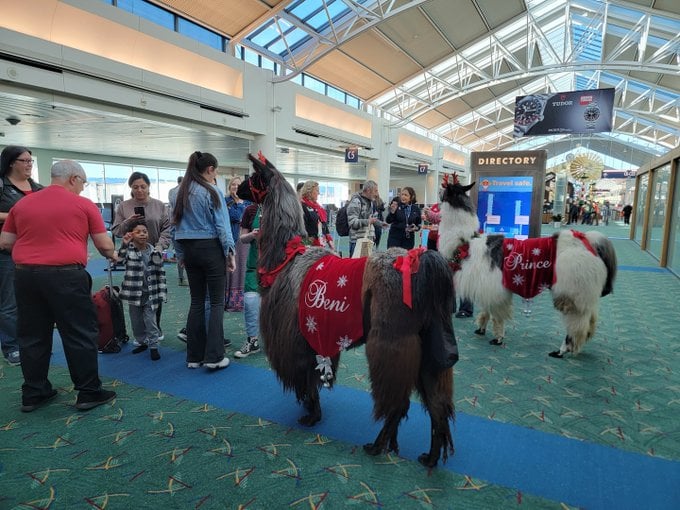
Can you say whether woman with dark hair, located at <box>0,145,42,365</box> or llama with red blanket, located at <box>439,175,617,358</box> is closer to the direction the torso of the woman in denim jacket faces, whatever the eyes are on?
the llama with red blanket

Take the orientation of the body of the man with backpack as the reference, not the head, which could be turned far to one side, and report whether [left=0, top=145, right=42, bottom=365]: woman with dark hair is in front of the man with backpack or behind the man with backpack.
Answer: behind

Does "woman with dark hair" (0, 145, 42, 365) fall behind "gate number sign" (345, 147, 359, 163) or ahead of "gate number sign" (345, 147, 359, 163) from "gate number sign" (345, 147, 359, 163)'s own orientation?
ahead

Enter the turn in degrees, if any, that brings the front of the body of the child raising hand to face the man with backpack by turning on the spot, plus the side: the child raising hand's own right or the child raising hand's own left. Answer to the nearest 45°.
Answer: approximately 90° to the child raising hand's own left

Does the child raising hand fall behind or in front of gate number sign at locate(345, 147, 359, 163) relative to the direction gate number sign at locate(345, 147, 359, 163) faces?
in front

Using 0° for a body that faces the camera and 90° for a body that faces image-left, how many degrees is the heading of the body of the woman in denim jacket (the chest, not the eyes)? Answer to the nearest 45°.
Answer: approximately 225°

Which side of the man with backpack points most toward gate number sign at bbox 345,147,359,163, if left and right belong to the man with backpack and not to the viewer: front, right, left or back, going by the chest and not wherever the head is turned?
left

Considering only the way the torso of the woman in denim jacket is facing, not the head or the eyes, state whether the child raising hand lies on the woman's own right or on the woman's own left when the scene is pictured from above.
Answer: on the woman's own left

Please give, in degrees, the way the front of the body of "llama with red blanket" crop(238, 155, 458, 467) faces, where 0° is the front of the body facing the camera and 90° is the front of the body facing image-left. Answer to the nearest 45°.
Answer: approximately 135°

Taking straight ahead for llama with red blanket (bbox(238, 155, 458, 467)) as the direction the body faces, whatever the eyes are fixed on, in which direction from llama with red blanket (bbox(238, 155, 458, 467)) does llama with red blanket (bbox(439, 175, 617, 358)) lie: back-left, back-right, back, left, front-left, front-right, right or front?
right

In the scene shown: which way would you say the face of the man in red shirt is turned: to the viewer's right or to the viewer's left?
to the viewer's right

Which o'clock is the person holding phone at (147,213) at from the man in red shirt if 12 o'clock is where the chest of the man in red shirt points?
The person holding phone is roughly at 12 o'clock from the man in red shirt.
